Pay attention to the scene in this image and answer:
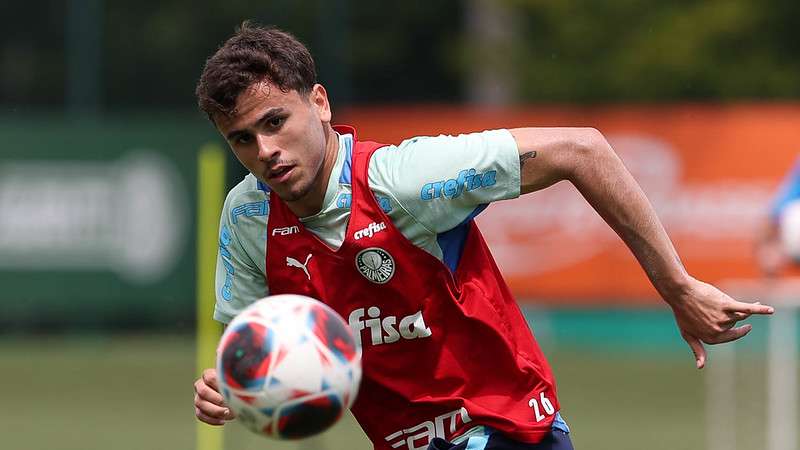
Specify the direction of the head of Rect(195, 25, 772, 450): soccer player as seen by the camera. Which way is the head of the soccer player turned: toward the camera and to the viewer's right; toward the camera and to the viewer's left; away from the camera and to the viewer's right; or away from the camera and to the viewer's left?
toward the camera and to the viewer's left

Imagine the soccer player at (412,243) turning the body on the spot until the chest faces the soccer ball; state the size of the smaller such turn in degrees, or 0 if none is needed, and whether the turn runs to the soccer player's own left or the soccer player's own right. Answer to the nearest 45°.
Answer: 0° — they already face it

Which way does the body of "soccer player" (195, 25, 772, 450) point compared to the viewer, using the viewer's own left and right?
facing the viewer and to the left of the viewer

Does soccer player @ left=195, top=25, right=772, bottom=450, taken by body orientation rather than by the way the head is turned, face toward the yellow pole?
no
